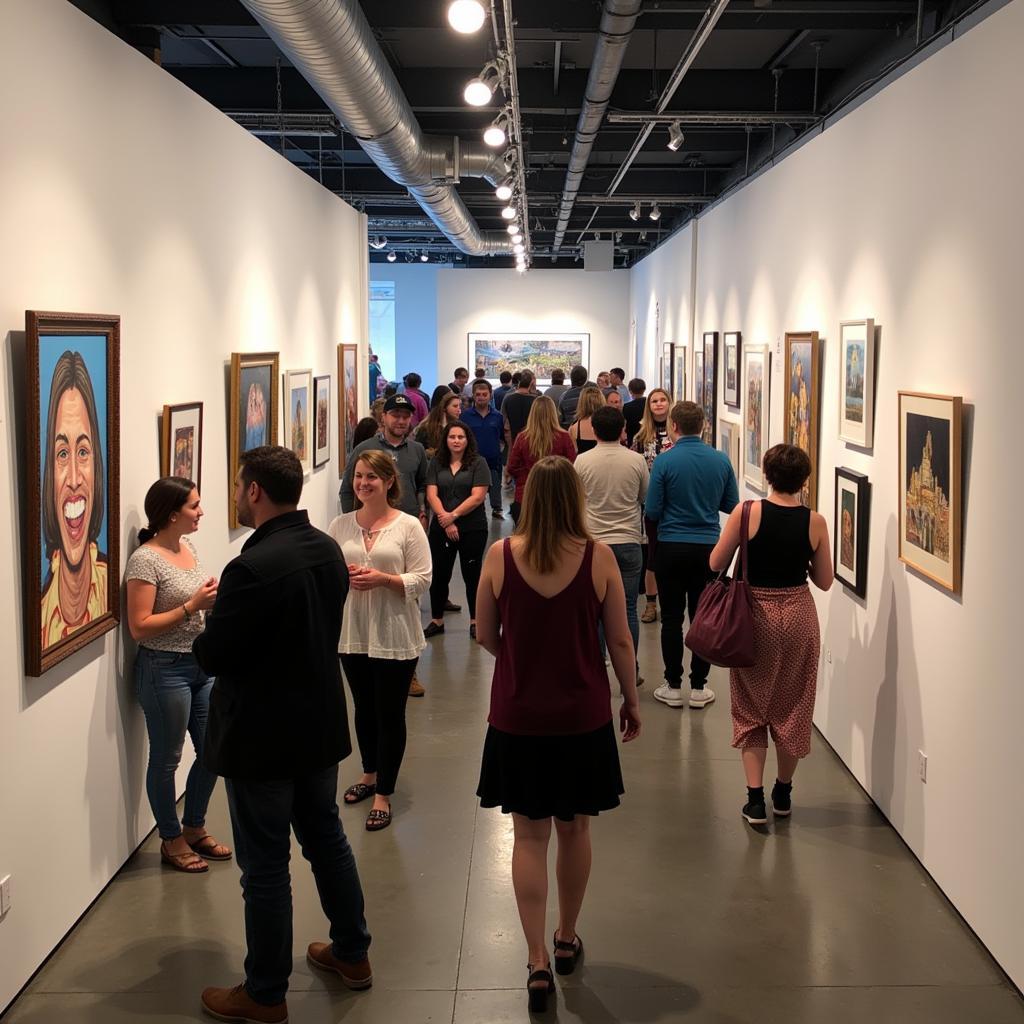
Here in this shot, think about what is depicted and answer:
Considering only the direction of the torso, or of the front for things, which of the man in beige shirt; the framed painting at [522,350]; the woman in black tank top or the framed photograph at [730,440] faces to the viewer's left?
the framed photograph

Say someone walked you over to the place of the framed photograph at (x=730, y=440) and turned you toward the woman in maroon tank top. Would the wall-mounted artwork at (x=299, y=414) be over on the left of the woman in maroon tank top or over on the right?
right

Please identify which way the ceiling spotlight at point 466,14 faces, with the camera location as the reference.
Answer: facing the viewer

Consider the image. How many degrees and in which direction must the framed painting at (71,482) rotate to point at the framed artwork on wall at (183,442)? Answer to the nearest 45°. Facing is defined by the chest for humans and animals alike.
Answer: approximately 135° to its left

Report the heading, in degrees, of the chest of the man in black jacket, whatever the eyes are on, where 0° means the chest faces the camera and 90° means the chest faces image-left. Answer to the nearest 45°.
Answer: approximately 135°

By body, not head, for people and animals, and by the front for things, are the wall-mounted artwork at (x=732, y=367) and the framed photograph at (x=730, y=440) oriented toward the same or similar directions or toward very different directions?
same or similar directions

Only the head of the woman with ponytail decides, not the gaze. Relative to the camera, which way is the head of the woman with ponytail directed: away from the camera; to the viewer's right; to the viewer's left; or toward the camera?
to the viewer's right

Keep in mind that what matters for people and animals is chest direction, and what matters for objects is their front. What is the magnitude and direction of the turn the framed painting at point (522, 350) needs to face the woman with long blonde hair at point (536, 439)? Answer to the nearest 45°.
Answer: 0° — it already faces them

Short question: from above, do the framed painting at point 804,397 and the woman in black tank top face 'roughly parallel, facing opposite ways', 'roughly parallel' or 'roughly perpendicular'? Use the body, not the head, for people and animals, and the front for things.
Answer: roughly perpendicular

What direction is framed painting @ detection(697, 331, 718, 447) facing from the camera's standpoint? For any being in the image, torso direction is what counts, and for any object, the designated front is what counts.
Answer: to the viewer's left

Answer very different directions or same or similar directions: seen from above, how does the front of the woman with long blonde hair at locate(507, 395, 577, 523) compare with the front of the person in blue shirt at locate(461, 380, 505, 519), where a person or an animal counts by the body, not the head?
very different directions

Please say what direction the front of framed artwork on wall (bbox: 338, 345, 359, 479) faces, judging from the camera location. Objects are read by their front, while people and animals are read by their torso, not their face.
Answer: facing to the right of the viewer

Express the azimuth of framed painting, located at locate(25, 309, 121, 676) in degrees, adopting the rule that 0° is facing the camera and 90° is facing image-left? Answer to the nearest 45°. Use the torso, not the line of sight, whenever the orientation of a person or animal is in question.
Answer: approximately 315°

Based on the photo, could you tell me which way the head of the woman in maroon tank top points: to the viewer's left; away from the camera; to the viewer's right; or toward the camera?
away from the camera

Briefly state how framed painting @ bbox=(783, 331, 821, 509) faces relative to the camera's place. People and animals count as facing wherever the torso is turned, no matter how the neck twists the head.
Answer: facing to the left of the viewer

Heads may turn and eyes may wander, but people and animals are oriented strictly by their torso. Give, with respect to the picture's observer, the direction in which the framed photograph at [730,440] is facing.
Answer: facing to the left of the viewer

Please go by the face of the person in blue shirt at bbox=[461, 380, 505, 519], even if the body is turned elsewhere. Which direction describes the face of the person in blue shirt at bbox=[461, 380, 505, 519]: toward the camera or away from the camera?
toward the camera

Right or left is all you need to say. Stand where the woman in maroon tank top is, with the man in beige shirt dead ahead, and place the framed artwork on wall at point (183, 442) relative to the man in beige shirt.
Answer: left
